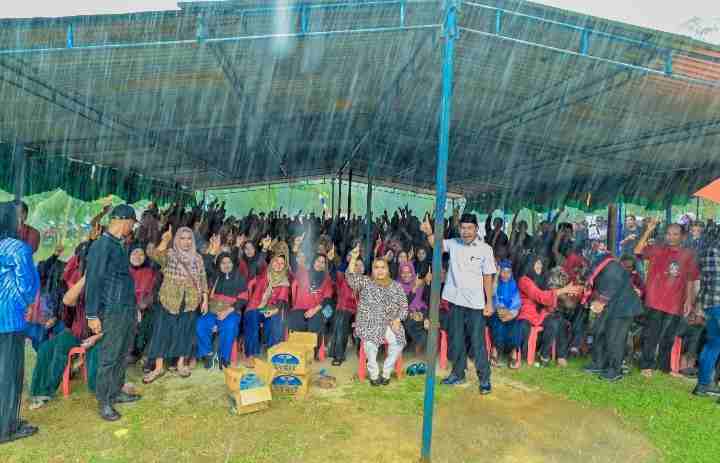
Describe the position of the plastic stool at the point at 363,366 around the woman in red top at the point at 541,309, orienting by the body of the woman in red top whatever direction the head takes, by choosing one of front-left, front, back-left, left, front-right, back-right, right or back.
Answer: right

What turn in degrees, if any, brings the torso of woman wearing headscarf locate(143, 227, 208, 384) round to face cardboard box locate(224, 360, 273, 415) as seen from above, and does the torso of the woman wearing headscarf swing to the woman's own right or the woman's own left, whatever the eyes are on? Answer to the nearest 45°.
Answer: approximately 45° to the woman's own left

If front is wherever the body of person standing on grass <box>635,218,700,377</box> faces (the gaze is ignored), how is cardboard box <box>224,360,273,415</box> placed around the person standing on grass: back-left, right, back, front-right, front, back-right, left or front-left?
front-right

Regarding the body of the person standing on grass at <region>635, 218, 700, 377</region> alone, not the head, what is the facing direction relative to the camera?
toward the camera

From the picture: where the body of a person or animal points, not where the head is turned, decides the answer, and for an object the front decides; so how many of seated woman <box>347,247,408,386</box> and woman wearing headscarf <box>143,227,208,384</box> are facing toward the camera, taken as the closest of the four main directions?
2

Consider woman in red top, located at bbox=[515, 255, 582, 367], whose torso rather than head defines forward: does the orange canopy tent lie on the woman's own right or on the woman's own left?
on the woman's own left

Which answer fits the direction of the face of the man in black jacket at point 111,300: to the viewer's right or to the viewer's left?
to the viewer's right

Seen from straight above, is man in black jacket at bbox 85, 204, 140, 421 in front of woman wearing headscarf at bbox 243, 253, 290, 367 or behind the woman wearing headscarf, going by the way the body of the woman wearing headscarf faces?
in front

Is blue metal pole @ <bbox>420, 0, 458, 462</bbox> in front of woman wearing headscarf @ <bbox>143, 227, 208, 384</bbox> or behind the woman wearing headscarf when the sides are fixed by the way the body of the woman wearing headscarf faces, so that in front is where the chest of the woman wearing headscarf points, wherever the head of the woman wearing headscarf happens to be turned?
in front

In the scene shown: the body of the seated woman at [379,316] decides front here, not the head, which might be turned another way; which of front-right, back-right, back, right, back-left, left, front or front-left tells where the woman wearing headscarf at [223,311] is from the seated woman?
right

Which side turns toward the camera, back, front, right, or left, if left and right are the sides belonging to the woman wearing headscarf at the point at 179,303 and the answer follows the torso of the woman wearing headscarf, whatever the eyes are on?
front

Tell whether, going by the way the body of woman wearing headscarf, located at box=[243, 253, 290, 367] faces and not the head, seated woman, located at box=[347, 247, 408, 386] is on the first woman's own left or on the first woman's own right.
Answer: on the first woman's own left

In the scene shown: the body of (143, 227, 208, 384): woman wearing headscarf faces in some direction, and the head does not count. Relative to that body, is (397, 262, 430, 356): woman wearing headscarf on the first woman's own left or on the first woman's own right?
on the first woman's own left

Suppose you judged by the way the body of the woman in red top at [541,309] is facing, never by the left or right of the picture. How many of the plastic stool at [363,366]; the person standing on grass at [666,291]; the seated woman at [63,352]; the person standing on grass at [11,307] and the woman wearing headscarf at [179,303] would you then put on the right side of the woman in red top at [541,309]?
4

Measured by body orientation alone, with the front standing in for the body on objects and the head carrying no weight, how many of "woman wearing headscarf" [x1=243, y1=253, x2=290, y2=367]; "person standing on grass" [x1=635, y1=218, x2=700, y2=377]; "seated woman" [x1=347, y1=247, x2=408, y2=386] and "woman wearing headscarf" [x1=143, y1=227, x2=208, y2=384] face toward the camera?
4

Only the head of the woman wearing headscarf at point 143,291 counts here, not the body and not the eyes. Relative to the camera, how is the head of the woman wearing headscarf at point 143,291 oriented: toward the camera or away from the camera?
toward the camera

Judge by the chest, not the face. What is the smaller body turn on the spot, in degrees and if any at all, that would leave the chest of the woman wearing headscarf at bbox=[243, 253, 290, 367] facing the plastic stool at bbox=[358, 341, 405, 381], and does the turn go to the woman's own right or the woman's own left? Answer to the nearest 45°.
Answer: approximately 45° to the woman's own left

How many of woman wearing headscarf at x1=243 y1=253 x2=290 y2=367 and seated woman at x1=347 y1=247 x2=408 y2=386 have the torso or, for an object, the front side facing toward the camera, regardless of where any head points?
2

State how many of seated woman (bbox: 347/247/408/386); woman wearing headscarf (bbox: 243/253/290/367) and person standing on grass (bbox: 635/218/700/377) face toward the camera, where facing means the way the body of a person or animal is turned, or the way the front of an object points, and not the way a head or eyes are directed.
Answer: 3
